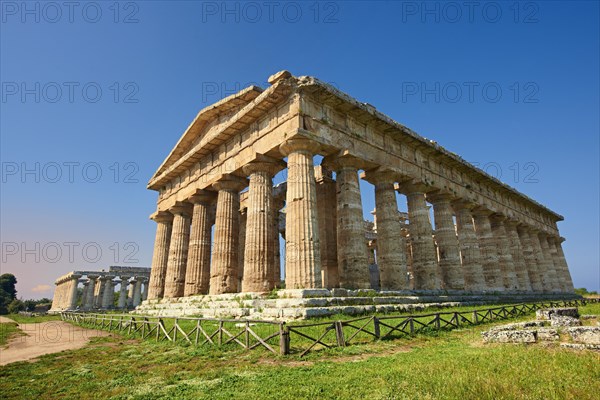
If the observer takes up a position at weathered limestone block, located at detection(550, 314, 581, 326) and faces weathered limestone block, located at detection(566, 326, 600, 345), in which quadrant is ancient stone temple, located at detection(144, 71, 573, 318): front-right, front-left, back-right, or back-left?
back-right

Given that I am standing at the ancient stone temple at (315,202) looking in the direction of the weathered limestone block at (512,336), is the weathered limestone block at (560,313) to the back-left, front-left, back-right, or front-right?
front-left

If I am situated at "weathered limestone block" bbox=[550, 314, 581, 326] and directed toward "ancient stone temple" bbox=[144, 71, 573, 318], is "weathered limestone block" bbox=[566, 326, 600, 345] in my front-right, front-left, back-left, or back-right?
back-left

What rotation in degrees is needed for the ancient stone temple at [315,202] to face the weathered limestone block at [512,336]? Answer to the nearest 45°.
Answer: approximately 90° to its left

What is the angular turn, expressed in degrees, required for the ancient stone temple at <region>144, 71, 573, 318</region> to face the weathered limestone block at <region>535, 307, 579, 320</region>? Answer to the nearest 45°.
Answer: approximately 90° to its left

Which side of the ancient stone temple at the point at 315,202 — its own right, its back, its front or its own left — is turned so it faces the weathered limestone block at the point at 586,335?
left

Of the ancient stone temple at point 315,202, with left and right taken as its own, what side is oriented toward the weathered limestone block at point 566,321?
left

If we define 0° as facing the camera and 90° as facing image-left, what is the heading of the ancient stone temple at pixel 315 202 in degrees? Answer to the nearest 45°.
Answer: approximately 45°
